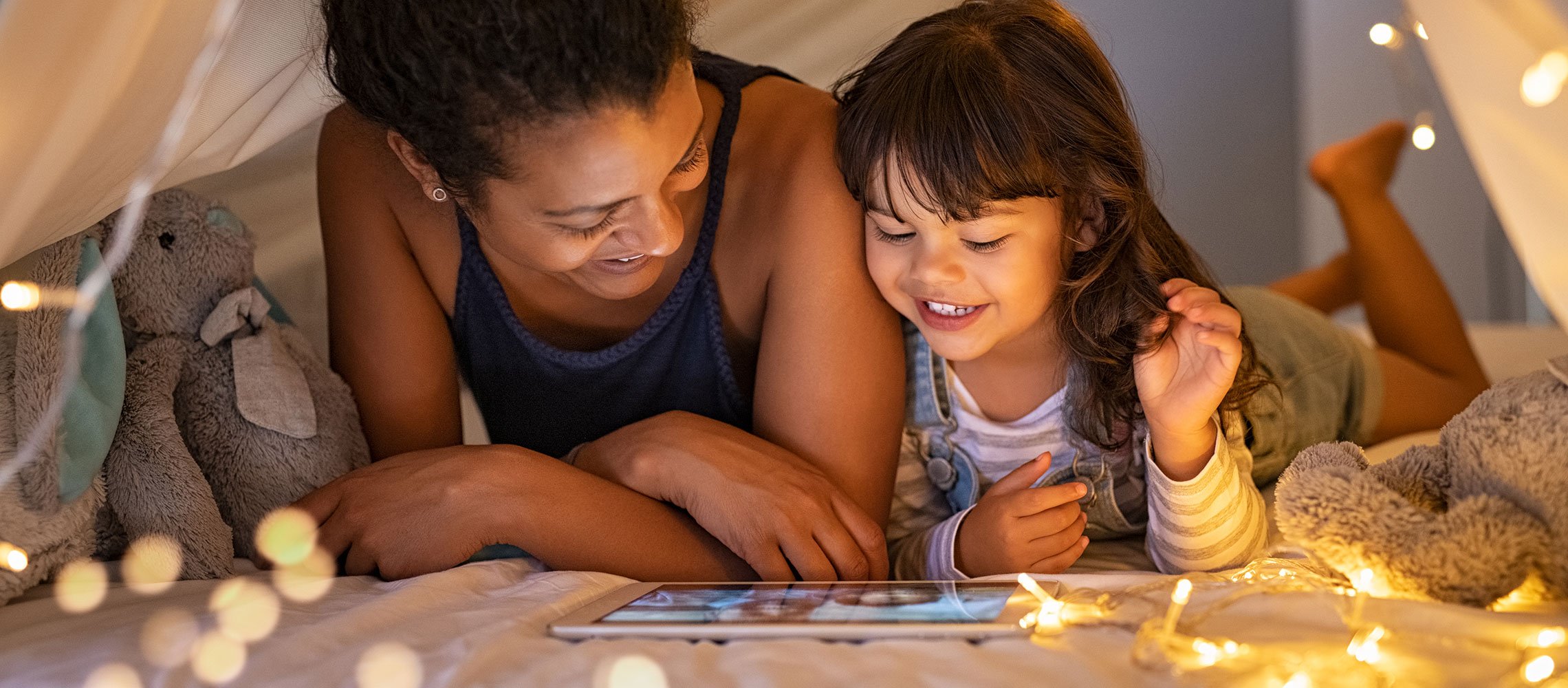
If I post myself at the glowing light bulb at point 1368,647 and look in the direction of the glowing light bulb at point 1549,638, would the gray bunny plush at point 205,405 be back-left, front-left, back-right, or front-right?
back-left

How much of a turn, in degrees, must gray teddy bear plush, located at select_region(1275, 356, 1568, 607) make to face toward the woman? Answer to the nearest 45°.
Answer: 0° — it already faces them

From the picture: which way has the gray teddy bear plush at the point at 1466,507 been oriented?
to the viewer's left

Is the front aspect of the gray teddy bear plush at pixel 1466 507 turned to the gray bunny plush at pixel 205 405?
yes
